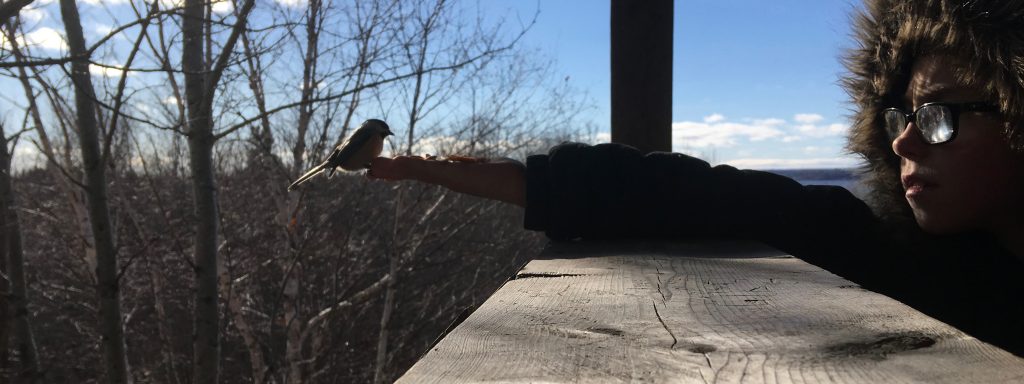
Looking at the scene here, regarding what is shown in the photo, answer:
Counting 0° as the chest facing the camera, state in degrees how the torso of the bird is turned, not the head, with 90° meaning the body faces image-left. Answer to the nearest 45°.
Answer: approximately 270°

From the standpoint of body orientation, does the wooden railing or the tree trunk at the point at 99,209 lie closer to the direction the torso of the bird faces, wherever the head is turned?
the wooden railing

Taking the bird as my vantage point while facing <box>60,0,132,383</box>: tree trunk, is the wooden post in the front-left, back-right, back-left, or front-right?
back-right

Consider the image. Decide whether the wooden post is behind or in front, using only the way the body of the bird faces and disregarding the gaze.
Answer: in front

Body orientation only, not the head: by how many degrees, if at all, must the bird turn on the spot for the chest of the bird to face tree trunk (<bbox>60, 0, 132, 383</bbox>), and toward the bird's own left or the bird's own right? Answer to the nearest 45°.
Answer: approximately 135° to the bird's own left

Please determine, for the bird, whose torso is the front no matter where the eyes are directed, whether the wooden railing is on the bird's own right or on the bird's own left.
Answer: on the bird's own right
